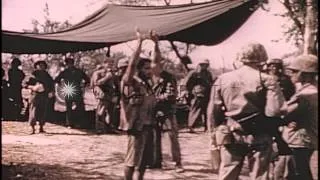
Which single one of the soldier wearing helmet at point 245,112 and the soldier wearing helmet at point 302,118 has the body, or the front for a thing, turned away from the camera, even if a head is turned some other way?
the soldier wearing helmet at point 245,112

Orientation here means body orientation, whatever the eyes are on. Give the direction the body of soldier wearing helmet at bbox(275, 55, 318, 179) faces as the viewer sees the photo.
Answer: to the viewer's left

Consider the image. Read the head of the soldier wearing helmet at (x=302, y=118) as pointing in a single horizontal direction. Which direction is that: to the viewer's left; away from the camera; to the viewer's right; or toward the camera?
to the viewer's left

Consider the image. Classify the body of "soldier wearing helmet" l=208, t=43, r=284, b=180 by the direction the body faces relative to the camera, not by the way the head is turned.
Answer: away from the camera
